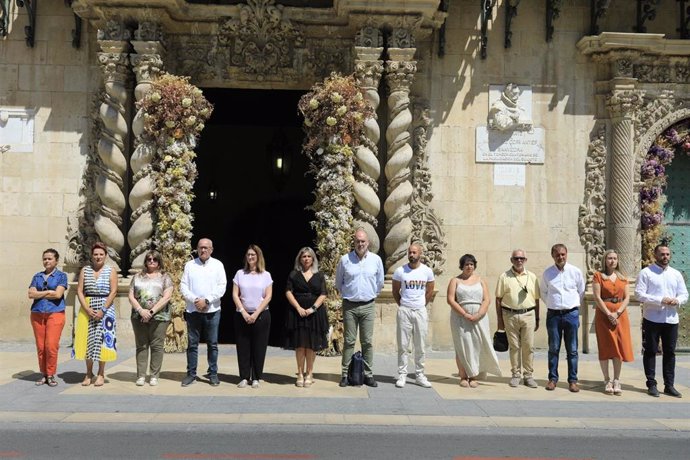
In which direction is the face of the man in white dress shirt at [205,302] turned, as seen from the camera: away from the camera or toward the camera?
toward the camera

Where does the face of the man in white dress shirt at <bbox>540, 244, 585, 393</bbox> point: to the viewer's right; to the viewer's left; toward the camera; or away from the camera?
toward the camera

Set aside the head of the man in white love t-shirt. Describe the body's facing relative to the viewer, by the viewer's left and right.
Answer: facing the viewer

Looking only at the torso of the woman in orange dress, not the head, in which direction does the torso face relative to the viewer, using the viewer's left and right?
facing the viewer

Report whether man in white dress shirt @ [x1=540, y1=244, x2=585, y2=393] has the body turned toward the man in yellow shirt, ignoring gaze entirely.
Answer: no

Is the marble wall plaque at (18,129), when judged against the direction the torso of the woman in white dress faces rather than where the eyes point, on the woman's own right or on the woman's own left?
on the woman's own right

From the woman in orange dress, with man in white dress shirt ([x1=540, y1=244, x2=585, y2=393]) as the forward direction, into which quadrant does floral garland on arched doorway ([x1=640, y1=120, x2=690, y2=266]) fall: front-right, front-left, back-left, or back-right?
back-right

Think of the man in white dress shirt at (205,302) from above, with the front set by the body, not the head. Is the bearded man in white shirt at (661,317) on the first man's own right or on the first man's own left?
on the first man's own left

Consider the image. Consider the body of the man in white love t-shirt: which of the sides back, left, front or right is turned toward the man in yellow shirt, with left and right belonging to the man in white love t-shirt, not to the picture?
left

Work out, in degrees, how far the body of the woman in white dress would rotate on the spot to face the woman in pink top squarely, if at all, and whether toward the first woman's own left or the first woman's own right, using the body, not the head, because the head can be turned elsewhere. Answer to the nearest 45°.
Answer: approximately 90° to the first woman's own right

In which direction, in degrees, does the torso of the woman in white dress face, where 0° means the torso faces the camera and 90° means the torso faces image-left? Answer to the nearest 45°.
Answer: approximately 0°

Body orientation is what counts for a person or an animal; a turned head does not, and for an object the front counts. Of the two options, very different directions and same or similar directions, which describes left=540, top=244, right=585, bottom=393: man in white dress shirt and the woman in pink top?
same or similar directions

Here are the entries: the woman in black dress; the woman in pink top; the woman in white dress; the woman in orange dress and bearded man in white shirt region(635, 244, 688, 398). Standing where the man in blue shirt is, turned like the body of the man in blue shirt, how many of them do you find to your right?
2

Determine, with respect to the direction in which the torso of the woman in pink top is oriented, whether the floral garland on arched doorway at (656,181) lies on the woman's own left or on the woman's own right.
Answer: on the woman's own left

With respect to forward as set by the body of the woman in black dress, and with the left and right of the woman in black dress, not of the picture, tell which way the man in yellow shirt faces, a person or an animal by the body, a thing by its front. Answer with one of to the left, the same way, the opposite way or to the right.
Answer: the same way

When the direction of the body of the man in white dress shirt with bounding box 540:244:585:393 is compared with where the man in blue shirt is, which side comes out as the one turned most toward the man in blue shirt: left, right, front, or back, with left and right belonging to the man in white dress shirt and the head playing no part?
right

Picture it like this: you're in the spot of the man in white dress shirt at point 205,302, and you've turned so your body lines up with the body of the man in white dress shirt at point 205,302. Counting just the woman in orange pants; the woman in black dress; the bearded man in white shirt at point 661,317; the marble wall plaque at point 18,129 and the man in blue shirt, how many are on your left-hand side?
3

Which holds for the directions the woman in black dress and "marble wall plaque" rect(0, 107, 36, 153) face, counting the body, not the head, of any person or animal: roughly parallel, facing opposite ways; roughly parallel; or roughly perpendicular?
roughly parallel

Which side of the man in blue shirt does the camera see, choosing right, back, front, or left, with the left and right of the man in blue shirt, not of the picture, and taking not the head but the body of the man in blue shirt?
front

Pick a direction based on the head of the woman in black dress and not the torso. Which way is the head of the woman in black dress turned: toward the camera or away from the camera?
toward the camera
